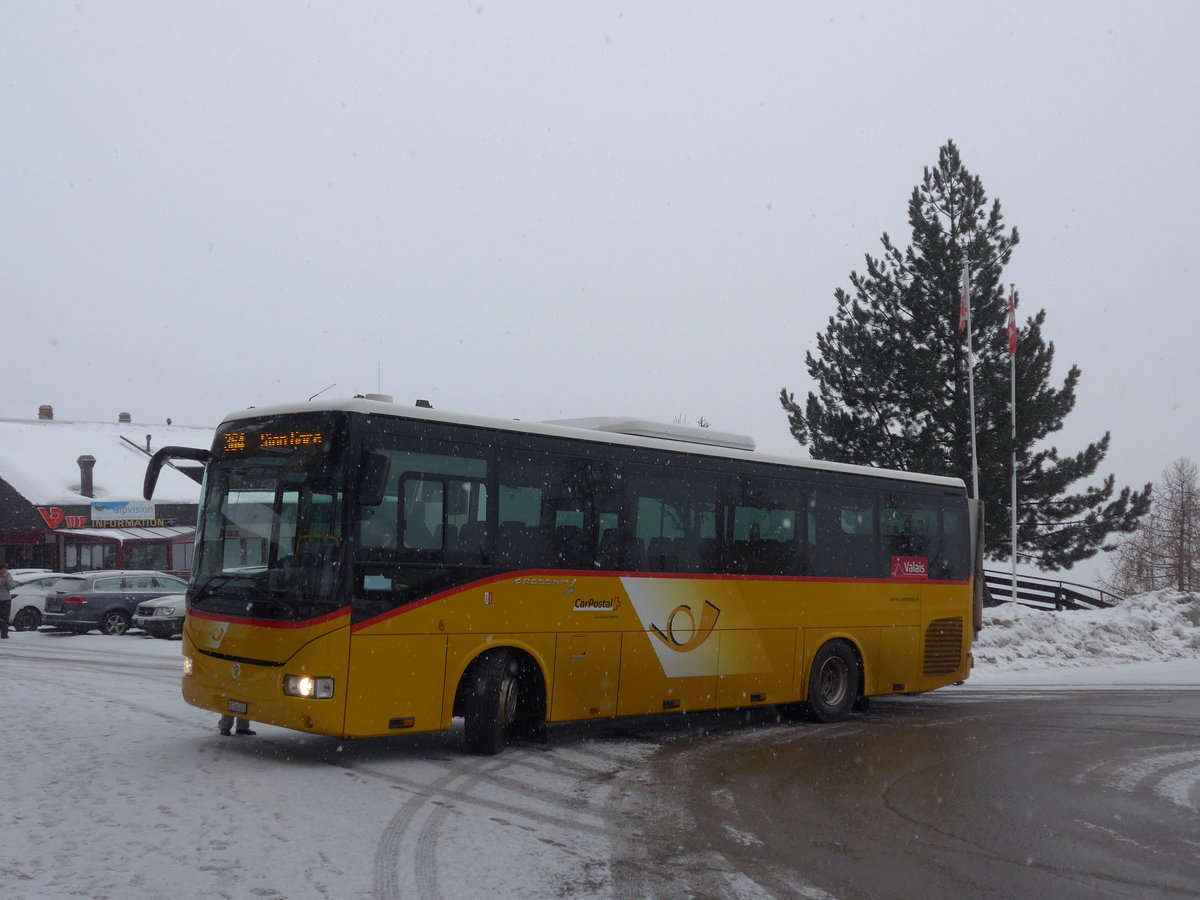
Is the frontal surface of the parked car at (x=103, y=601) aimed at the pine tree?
no

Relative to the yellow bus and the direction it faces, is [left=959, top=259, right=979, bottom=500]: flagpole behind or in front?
behind

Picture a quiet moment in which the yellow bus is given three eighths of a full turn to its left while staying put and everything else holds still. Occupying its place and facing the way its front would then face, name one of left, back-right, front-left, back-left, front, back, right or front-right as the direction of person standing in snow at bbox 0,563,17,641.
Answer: back-left

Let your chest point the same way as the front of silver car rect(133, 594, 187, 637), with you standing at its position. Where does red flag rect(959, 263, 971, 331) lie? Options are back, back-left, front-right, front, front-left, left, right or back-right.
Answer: back-left

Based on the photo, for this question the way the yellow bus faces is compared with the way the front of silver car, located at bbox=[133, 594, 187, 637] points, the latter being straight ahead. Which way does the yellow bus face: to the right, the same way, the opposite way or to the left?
the same way

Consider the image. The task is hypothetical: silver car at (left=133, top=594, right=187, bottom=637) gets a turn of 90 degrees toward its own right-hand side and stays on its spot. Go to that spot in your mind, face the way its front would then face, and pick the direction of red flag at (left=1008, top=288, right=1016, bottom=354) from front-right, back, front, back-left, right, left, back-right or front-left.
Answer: back-right

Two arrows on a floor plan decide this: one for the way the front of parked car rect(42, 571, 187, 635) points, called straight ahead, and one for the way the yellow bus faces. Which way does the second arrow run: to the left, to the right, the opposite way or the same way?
the opposite way

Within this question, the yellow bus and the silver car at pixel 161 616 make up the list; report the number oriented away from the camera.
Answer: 0

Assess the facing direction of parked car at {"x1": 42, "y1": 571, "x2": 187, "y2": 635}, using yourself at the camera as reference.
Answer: facing away from the viewer and to the right of the viewer

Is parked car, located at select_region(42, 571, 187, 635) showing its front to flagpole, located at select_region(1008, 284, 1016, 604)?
no

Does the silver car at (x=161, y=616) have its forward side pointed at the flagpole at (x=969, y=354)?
no

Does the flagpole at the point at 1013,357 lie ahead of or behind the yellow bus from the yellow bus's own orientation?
behind

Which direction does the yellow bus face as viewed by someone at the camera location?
facing the viewer and to the left of the viewer

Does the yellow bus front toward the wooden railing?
no

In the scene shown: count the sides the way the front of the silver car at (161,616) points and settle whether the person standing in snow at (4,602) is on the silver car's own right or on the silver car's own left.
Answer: on the silver car's own right

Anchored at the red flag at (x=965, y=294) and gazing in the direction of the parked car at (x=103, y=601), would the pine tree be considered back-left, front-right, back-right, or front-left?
back-right
